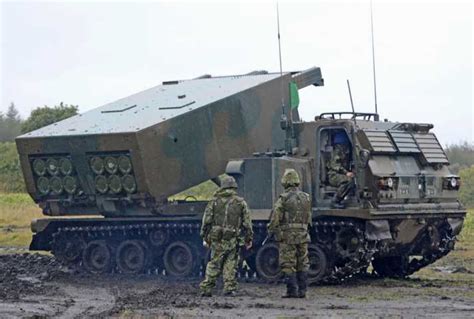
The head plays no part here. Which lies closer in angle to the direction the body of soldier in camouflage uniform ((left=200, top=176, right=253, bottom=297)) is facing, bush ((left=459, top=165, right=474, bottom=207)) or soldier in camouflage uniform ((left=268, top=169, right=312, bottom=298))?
the bush

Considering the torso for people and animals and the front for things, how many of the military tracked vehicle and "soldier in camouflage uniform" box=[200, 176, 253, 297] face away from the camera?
1

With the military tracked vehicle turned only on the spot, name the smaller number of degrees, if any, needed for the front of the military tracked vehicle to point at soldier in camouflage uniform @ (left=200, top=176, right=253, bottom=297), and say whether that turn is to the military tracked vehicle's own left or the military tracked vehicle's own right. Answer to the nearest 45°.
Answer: approximately 45° to the military tracked vehicle's own right

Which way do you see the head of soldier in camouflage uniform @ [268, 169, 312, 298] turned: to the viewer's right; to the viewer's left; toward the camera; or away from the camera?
away from the camera

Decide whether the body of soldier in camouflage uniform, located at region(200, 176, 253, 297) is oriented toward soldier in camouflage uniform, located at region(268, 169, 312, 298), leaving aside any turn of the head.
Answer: no

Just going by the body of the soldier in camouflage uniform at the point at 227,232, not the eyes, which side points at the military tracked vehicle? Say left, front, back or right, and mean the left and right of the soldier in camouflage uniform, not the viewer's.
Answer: front

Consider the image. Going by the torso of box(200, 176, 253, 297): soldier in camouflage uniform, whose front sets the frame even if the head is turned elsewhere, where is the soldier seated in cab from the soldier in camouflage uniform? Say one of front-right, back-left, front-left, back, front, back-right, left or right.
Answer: front-right

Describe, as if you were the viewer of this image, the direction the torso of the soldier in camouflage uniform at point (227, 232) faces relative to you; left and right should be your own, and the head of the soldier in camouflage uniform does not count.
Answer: facing away from the viewer

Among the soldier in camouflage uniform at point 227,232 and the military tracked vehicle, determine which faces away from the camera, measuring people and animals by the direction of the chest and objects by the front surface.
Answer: the soldier in camouflage uniform

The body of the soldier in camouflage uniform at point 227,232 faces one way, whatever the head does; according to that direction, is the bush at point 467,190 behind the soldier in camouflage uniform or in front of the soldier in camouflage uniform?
in front

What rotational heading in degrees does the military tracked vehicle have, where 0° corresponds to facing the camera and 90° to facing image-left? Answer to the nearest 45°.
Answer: approximately 315°
